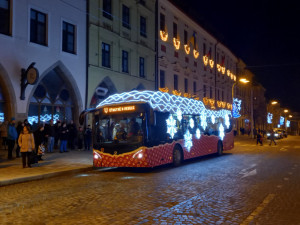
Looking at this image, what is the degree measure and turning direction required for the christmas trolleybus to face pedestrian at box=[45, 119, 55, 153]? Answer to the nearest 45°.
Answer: approximately 90° to its right

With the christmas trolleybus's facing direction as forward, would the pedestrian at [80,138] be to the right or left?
on its right

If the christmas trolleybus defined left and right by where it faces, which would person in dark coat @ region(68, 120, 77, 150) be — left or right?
on its right

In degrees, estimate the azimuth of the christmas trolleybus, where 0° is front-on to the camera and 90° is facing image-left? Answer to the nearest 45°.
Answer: approximately 45°
